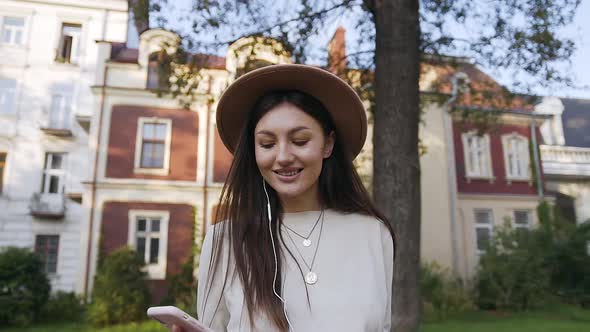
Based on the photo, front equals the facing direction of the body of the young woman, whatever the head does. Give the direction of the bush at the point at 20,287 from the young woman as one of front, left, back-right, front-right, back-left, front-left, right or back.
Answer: back-right

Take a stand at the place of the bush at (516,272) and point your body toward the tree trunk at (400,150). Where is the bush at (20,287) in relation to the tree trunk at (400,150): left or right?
right

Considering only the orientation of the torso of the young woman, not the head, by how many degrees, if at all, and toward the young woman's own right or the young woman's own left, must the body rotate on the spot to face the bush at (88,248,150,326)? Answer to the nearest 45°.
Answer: approximately 180°

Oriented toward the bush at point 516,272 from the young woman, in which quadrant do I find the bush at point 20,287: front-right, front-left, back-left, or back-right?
front-left

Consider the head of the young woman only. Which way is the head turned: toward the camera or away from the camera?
toward the camera

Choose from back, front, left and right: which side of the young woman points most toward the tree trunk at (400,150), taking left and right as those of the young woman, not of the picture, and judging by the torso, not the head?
back

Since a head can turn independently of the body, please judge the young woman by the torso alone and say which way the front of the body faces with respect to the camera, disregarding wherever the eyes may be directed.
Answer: toward the camera

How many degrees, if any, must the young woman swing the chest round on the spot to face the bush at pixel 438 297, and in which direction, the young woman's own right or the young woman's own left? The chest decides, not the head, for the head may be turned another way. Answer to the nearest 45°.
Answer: approximately 180°

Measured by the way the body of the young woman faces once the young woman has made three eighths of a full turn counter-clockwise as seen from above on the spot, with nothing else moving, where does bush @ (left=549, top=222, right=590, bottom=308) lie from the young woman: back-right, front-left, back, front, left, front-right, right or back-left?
front

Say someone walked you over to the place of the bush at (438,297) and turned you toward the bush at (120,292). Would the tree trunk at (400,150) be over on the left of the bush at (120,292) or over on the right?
left

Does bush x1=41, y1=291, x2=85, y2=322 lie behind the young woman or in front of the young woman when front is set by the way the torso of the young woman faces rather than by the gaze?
behind
